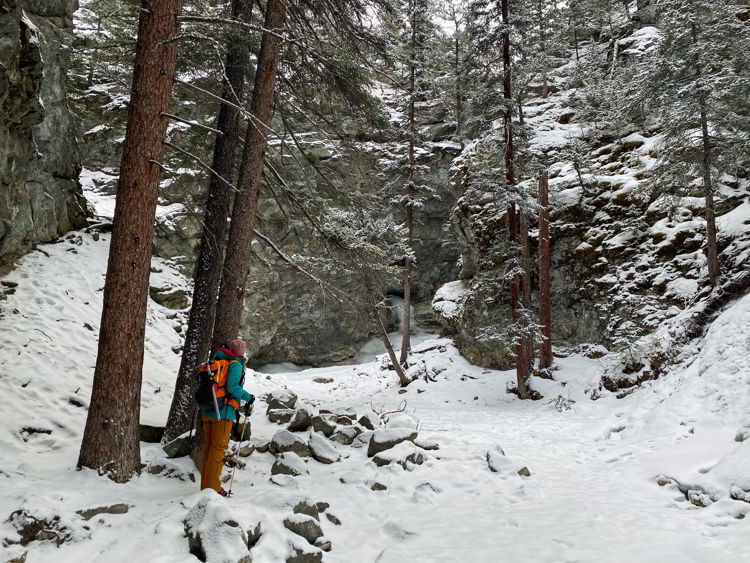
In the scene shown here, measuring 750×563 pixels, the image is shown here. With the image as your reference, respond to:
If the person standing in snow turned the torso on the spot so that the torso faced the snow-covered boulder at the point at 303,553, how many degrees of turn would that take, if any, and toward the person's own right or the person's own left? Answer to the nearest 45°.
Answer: approximately 45° to the person's own right

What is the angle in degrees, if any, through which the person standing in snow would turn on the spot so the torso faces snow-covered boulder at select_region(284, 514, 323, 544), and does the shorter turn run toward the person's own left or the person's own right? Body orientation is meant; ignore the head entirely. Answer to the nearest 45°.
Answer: approximately 45° to the person's own right

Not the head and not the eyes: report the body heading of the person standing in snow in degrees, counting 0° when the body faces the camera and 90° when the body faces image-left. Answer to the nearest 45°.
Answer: approximately 270°

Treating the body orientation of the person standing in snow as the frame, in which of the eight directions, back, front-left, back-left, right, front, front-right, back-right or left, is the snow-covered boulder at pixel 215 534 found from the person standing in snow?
right

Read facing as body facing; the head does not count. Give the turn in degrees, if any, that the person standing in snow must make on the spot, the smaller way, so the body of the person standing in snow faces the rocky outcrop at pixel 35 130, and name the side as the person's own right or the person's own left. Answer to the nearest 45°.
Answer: approximately 135° to the person's own left

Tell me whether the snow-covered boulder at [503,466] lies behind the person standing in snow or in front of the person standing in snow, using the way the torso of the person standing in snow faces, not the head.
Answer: in front

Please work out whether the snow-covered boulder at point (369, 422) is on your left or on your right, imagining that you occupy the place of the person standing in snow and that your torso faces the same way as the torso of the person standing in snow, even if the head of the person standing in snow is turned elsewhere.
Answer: on your left

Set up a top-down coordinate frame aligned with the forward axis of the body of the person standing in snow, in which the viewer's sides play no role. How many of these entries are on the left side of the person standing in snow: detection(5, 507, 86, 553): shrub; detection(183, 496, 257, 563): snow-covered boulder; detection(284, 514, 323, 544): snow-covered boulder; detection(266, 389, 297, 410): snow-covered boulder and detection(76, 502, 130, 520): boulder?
1
